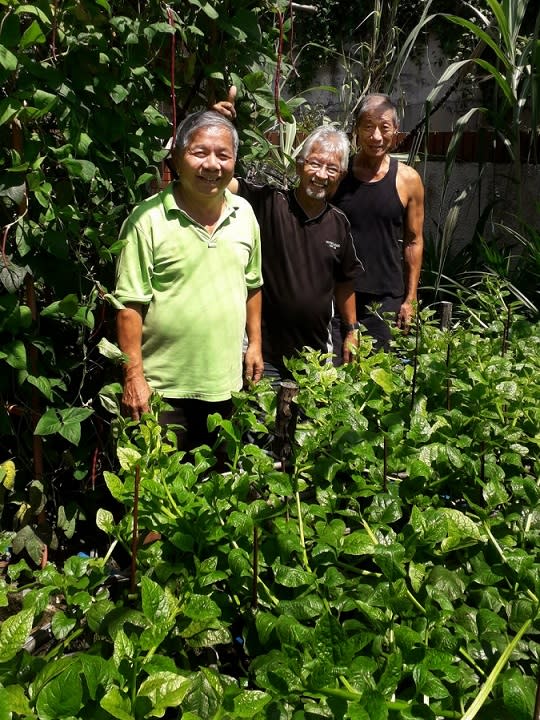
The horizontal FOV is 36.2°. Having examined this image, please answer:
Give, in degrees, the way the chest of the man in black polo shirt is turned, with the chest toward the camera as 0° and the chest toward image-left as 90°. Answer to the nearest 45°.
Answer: approximately 0°

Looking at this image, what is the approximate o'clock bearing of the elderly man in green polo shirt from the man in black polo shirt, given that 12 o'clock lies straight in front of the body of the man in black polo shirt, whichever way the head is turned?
The elderly man in green polo shirt is roughly at 1 o'clock from the man in black polo shirt.
